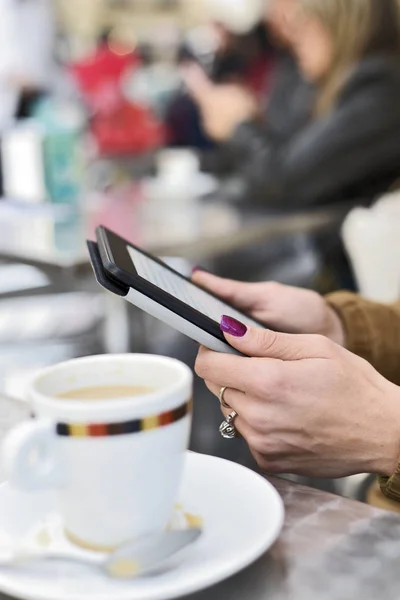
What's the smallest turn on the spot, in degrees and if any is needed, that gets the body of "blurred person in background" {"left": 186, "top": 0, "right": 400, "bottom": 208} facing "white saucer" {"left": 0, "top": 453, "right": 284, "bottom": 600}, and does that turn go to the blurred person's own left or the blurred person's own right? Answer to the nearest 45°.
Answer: approximately 90° to the blurred person's own left

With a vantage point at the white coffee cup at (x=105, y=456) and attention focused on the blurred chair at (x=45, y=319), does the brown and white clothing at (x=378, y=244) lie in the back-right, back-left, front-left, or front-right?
front-right

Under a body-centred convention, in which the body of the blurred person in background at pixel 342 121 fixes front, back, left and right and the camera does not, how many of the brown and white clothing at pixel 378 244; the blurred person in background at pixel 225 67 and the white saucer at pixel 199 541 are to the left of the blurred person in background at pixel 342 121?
2

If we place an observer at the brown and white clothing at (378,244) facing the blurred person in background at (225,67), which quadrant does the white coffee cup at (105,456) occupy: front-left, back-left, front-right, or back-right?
back-left

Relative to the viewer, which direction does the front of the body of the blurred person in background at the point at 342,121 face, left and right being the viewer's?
facing to the left of the viewer

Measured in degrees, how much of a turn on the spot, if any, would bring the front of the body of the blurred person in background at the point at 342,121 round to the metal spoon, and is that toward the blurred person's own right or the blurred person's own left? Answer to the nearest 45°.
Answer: approximately 90° to the blurred person's own left

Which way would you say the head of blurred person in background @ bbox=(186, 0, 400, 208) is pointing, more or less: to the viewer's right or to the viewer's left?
to the viewer's left

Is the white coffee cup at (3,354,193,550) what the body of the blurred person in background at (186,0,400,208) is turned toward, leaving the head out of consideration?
no
